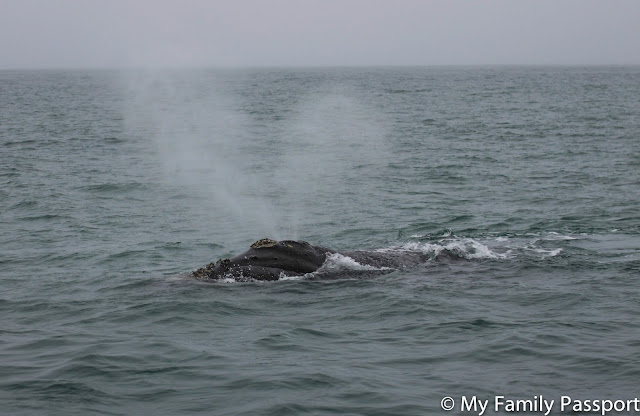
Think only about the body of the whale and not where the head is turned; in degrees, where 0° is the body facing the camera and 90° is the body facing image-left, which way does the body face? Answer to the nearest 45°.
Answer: approximately 90°
